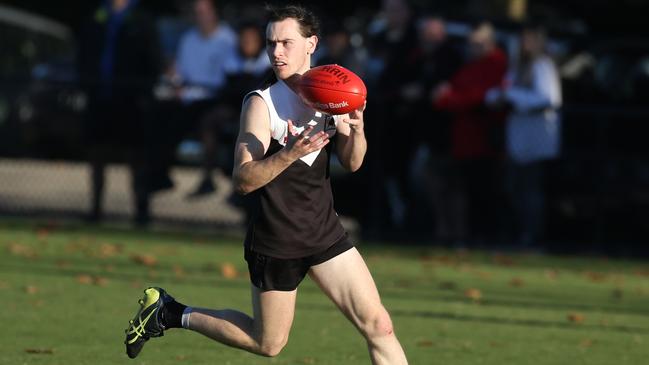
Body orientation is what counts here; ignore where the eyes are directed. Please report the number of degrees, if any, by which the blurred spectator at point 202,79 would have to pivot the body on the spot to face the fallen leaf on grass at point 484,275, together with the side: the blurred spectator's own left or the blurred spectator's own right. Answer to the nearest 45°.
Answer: approximately 90° to the blurred spectator's own left

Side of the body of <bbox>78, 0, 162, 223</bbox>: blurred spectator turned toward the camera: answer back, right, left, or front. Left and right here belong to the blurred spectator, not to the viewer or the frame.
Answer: front

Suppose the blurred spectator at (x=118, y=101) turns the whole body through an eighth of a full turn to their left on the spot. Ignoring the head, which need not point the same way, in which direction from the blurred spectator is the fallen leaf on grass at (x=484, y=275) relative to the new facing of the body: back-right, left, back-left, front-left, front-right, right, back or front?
front

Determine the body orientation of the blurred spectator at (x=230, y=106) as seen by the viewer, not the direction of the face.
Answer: toward the camera

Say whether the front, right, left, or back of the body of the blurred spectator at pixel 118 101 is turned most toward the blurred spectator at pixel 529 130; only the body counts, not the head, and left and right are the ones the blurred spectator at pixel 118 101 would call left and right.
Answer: left

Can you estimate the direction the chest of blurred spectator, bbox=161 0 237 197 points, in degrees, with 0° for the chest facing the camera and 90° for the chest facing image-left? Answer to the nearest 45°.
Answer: approximately 45°

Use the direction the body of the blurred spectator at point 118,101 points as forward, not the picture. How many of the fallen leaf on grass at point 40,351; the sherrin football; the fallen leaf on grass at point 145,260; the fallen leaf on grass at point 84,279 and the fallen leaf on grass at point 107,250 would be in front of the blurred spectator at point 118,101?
5

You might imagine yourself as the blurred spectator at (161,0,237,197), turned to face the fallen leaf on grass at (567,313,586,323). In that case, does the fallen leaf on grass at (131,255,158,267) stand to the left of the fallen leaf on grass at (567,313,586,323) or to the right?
right

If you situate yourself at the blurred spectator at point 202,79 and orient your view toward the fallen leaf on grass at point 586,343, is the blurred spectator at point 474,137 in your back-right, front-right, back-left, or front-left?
front-left

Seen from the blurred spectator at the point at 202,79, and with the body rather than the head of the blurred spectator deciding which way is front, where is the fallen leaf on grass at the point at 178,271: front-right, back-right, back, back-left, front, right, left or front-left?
front-left
